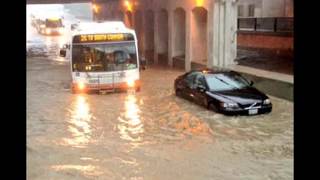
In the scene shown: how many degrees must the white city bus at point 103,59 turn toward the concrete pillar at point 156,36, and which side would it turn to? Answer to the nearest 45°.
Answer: approximately 180°

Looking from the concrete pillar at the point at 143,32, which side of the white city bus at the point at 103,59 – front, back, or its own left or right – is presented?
back

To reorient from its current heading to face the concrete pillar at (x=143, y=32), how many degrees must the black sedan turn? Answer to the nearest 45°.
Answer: approximately 135° to its left

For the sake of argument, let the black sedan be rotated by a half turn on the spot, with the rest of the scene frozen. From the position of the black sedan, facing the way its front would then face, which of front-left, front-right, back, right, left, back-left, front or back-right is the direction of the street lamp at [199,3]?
front-right

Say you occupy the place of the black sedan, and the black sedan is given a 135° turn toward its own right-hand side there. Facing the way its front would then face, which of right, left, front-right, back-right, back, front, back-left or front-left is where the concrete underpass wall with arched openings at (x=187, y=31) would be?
right

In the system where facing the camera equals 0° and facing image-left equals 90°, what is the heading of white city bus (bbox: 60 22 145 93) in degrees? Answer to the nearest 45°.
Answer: approximately 0°

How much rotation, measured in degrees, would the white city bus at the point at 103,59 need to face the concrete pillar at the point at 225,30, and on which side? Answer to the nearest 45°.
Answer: approximately 135° to its left

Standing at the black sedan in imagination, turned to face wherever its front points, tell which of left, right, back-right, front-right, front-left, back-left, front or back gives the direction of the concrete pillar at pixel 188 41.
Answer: back-left

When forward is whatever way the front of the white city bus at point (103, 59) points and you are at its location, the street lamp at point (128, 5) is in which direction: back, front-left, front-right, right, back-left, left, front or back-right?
back

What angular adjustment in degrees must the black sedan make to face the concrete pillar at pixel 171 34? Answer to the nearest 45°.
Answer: approximately 135° to its left
